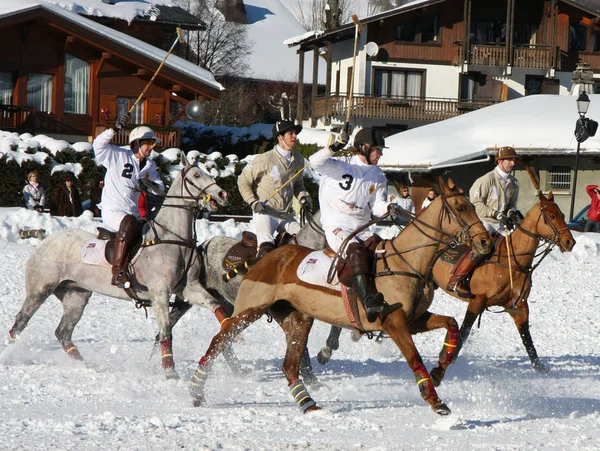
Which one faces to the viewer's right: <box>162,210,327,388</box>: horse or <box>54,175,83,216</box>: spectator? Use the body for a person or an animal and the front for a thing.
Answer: the horse

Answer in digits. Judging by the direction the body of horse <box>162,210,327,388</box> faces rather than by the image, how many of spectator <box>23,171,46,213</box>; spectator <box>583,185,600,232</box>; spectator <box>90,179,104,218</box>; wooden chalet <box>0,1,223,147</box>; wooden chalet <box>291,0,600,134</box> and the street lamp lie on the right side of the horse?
0

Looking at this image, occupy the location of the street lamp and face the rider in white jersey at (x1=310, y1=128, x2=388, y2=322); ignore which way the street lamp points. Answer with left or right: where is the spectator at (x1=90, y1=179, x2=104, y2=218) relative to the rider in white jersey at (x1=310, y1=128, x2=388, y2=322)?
right

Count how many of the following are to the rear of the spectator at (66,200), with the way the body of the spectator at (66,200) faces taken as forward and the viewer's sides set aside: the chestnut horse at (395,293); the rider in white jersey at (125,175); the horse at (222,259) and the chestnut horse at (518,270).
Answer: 0

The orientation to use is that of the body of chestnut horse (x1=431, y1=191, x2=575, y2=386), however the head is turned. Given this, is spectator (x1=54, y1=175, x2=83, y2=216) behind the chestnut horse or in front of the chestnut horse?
behind

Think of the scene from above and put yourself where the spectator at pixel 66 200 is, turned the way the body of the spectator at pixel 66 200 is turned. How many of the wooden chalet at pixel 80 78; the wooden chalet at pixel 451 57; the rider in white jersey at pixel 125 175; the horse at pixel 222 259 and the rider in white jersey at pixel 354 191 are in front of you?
3

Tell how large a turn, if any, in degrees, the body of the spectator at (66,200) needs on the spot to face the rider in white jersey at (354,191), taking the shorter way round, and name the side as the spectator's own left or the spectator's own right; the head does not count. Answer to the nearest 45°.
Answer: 0° — they already face them

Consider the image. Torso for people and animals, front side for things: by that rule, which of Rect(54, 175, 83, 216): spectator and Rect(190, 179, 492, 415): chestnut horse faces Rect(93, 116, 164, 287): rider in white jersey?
the spectator

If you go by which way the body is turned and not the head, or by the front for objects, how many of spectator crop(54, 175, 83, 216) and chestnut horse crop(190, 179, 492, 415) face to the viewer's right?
1

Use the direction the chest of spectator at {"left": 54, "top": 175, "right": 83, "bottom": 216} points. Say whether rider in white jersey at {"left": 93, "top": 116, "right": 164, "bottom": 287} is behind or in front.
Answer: in front

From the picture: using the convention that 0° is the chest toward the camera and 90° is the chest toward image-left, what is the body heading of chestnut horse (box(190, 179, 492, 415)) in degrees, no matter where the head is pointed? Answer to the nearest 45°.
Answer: approximately 270°

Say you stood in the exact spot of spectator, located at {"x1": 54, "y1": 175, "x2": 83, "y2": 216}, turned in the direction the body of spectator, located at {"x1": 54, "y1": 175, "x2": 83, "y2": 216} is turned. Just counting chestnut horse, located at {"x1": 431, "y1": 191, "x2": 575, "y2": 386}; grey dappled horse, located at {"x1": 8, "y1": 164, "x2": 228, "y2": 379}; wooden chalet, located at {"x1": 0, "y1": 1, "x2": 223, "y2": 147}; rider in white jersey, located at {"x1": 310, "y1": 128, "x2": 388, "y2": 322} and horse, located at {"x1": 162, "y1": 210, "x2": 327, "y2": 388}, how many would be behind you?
1

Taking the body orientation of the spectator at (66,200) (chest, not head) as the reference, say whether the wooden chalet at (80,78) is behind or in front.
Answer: behind

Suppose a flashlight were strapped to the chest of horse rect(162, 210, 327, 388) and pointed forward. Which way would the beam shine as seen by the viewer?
to the viewer's right

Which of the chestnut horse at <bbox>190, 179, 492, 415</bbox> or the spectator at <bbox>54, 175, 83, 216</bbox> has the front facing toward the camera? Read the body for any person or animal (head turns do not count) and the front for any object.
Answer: the spectator

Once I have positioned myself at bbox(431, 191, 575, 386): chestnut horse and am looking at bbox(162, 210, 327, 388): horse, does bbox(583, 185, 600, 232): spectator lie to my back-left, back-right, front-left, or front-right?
back-right

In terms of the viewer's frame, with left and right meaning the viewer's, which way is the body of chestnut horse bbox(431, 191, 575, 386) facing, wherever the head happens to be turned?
facing the viewer and to the right of the viewer

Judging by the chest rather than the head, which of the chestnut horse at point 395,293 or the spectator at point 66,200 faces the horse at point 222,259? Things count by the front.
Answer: the spectator

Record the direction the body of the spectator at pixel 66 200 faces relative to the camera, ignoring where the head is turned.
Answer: toward the camera
